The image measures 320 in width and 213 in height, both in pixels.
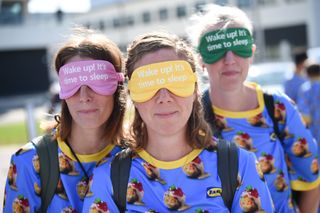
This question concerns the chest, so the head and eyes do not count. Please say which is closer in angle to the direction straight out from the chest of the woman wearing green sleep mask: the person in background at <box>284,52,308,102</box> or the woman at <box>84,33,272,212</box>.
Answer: the woman

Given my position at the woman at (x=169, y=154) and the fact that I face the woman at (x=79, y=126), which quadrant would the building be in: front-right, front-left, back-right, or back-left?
front-right

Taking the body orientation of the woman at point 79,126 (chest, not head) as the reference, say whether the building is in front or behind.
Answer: behind

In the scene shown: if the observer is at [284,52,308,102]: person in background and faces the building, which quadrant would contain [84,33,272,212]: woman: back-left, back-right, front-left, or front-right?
back-left

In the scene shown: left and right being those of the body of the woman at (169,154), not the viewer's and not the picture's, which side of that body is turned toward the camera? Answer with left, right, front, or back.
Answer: front

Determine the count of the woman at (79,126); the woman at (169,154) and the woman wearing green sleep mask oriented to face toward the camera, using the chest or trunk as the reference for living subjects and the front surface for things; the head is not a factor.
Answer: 3

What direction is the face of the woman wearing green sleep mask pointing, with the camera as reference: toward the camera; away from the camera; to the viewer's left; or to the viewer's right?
toward the camera

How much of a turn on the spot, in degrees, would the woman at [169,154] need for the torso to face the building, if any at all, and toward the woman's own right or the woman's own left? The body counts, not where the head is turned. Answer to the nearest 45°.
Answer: approximately 180°

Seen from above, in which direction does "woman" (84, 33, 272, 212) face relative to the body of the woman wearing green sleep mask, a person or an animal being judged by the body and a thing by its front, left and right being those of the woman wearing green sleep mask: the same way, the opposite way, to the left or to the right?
the same way

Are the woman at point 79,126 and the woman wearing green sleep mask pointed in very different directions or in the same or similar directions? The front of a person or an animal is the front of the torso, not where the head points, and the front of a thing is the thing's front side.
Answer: same or similar directions

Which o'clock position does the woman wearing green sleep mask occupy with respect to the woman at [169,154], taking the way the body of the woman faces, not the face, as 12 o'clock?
The woman wearing green sleep mask is roughly at 7 o'clock from the woman.

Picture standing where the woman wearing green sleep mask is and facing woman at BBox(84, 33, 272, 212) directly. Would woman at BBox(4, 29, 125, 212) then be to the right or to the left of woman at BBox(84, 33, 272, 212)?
right

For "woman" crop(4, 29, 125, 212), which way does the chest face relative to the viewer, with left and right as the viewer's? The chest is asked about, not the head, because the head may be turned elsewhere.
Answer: facing the viewer
